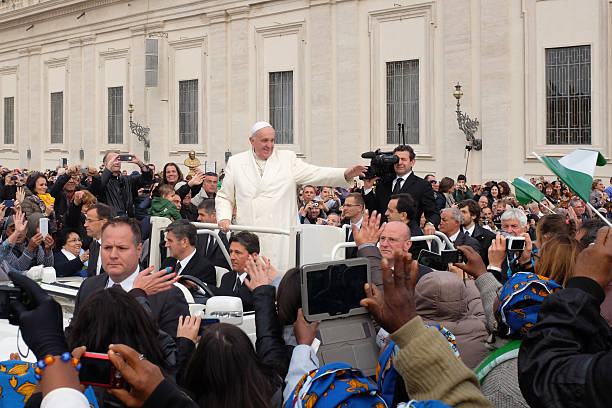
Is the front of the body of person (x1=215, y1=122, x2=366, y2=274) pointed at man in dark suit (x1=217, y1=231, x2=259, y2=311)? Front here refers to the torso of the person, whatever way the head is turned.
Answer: yes

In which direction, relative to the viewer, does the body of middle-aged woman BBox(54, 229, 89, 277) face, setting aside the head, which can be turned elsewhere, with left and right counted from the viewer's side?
facing the viewer and to the right of the viewer

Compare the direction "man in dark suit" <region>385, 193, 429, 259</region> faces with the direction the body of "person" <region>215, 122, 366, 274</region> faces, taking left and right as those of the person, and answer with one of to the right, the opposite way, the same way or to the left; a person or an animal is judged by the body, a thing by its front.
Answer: to the right

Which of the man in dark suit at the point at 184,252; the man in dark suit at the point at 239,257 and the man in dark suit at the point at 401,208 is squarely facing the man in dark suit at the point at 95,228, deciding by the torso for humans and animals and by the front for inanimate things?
the man in dark suit at the point at 401,208

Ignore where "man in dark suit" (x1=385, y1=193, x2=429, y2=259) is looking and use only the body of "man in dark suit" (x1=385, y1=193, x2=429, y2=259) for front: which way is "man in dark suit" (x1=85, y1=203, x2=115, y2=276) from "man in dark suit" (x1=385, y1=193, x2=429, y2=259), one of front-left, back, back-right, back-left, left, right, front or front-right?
front

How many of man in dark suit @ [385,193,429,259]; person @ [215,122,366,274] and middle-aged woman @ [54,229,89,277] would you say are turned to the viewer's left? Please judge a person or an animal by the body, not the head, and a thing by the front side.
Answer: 1

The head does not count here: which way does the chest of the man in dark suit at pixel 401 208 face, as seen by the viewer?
to the viewer's left
